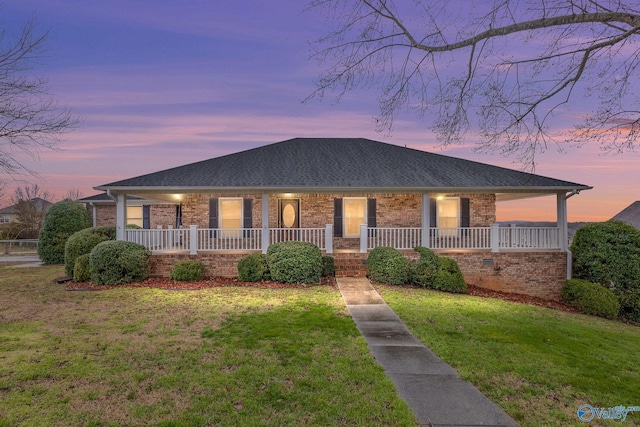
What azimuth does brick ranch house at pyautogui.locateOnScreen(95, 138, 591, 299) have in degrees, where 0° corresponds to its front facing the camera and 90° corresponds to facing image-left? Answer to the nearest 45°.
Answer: approximately 0°

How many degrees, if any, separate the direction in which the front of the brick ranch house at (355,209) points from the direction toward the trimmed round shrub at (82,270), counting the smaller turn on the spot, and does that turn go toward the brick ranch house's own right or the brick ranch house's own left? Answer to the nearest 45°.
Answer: approximately 90° to the brick ranch house's own right

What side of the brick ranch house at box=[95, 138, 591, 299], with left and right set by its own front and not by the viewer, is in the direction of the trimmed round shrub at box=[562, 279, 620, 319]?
left

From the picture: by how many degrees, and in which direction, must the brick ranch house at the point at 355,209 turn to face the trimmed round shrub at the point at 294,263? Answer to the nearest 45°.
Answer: approximately 45° to its right

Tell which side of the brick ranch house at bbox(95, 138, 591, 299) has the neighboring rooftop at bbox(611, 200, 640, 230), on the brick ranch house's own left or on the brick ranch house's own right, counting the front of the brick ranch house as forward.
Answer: on the brick ranch house's own left

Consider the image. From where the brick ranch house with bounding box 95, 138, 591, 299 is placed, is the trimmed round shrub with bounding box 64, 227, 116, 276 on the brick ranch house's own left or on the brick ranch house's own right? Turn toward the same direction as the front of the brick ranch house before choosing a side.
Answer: on the brick ranch house's own right

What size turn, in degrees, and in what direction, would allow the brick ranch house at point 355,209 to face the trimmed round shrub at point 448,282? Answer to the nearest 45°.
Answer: approximately 45° to its left

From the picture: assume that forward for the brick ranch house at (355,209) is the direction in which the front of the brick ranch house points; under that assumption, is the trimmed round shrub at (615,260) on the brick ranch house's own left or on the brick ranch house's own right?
on the brick ranch house's own left
